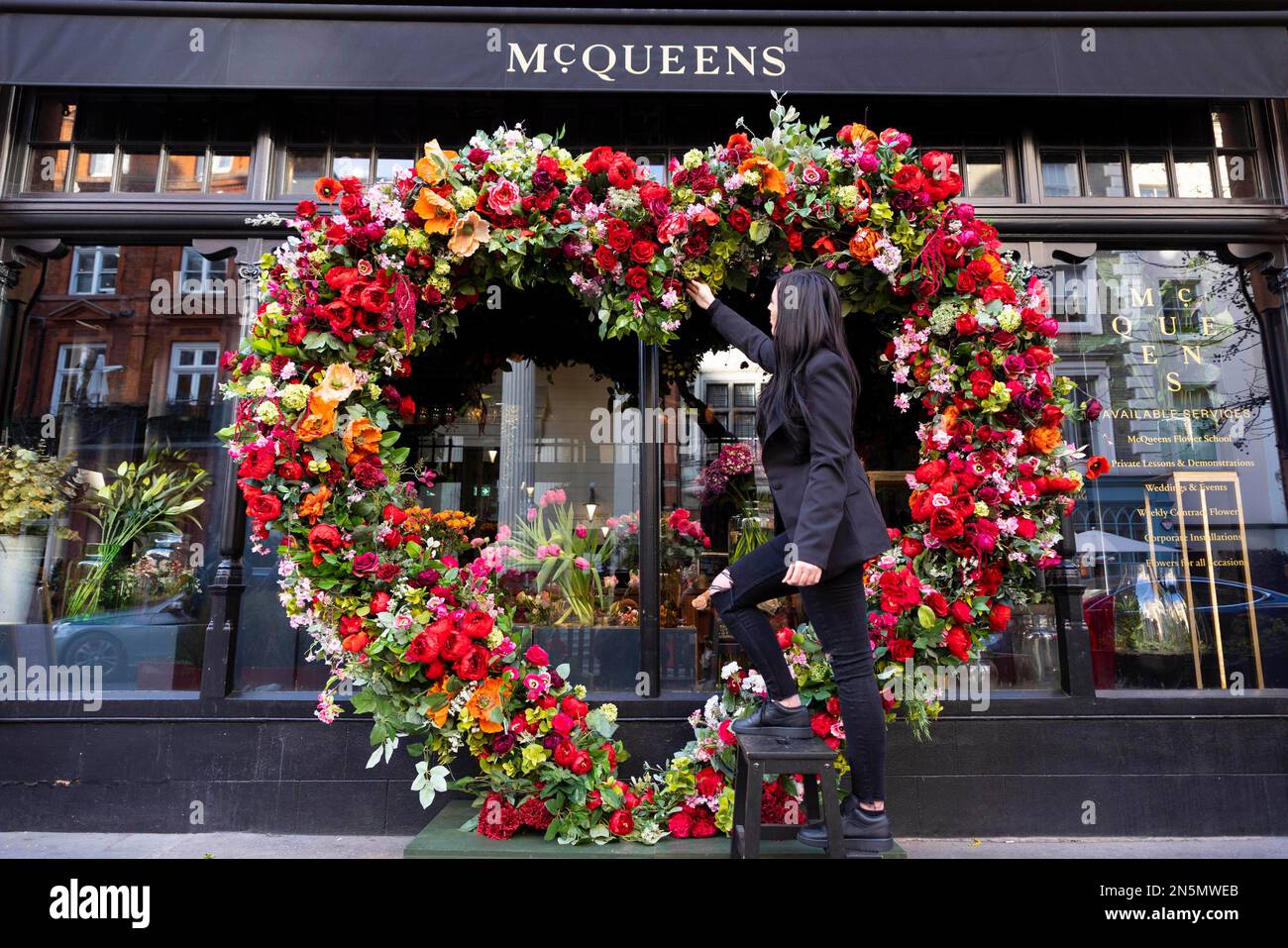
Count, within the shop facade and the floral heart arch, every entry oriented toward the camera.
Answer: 2

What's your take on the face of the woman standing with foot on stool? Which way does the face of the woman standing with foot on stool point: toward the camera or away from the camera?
away from the camera

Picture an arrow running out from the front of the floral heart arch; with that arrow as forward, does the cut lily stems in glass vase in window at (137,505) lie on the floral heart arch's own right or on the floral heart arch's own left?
on the floral heart arch's own right
